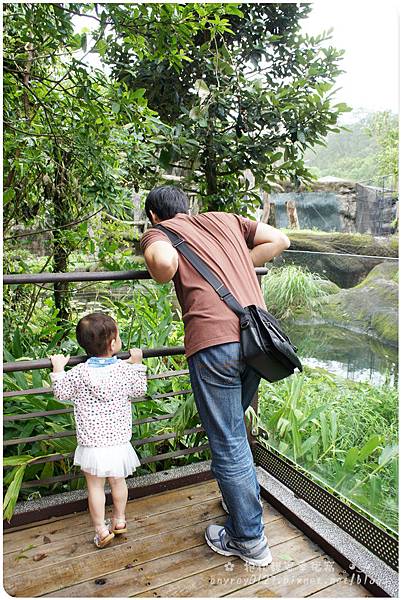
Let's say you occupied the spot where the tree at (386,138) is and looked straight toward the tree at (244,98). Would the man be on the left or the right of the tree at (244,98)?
left

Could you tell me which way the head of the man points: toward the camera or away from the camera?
away from the camera

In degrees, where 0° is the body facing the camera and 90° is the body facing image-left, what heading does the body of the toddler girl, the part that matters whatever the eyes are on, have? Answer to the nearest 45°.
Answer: approximately 180°

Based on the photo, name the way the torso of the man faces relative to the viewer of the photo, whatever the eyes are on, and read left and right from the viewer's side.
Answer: facing away from the viewer and to the left of the viewer

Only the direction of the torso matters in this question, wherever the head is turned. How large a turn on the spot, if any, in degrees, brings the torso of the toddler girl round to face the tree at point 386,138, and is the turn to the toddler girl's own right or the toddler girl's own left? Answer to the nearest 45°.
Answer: approximately 45° to the toddler girl's own right

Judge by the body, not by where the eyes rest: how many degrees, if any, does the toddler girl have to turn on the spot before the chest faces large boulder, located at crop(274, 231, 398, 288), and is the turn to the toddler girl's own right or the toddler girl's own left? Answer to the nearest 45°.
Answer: approximately 45° to the toddler girl's own right
